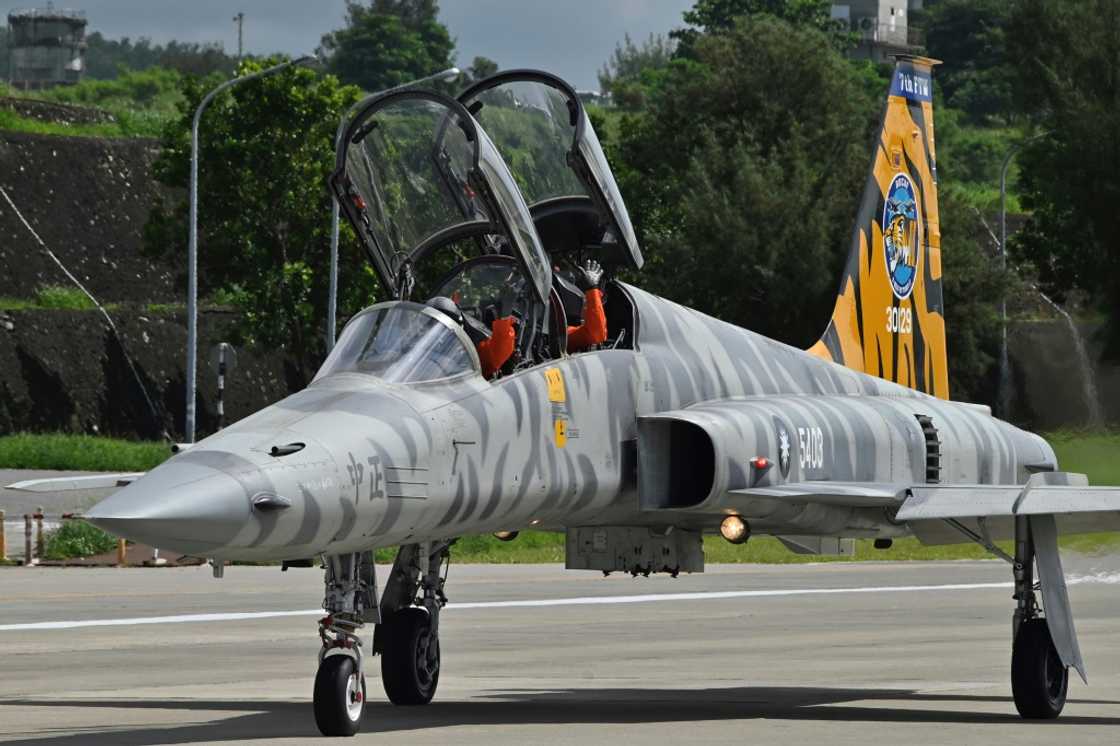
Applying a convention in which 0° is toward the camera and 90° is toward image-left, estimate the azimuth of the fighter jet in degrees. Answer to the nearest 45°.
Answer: approximately 45°

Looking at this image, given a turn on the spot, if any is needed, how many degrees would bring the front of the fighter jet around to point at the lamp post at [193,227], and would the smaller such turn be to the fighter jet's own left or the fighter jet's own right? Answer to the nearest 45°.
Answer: approximately 135° to the fighter jet's own right
